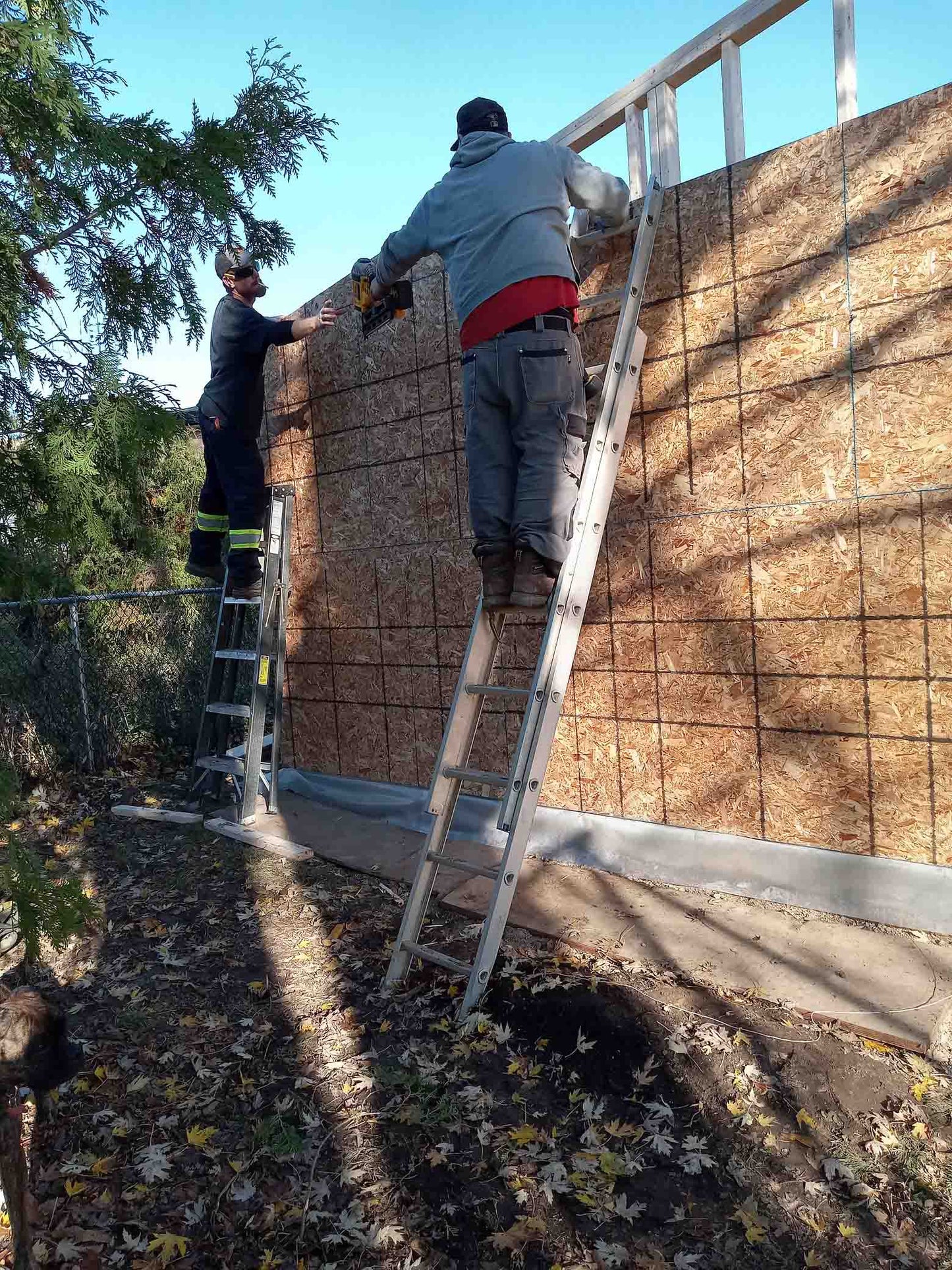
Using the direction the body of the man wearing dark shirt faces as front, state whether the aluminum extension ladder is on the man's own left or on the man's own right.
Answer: on the man's own right

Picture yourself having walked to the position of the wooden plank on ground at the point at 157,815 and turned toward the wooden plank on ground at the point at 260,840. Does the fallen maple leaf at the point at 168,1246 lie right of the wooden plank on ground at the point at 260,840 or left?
right

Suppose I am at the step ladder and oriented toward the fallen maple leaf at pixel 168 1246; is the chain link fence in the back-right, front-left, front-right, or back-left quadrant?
back-right

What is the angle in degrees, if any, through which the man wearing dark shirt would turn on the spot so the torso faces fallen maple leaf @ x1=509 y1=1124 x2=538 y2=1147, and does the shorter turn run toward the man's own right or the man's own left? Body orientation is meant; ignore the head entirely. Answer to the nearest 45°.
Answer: approximately 90° to the man's own right

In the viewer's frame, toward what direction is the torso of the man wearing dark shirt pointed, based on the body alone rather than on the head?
to the viewer's right

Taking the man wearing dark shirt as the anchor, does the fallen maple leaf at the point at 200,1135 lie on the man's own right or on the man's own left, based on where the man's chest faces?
on the man's own right

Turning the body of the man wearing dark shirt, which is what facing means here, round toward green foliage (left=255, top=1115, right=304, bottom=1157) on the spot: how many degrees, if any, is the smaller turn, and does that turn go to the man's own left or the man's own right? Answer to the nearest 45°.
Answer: approximately 90° to the man's own right
